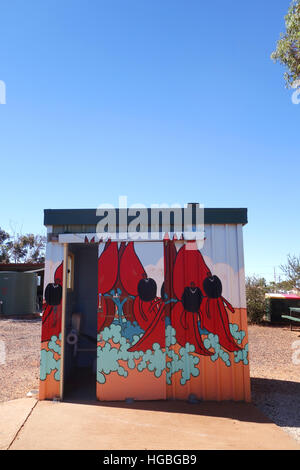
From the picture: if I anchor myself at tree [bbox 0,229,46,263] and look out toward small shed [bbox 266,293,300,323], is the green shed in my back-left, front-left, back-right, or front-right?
front-right

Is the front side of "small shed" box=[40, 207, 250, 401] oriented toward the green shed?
no

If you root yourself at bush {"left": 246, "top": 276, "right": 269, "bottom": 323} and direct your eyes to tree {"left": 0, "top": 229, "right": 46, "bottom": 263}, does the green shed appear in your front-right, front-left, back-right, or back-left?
front-left

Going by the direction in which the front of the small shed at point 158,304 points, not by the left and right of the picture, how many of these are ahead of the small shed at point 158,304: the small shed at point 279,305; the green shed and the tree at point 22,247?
0

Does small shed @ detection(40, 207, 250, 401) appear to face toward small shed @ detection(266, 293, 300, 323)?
no

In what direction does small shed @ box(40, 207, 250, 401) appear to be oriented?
toward the camera

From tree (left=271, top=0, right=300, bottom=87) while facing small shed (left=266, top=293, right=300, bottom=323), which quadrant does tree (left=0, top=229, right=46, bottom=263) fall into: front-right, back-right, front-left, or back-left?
front-left

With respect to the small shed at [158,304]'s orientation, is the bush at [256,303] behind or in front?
behind

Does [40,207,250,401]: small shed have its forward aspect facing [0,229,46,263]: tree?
no

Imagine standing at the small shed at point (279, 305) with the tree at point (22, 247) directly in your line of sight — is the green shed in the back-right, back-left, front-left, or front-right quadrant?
front-left
